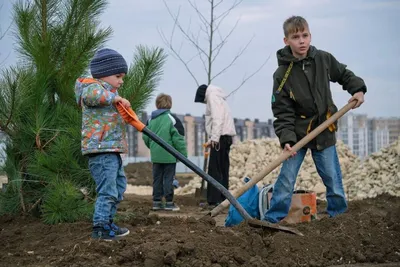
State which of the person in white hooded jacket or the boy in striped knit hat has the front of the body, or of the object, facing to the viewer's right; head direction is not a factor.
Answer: the boy in striped knit hat

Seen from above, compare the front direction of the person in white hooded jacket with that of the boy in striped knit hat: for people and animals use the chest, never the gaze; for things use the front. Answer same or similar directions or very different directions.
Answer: very different directions

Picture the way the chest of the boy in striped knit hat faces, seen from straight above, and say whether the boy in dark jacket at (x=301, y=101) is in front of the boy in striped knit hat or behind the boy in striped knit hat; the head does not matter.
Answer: in front

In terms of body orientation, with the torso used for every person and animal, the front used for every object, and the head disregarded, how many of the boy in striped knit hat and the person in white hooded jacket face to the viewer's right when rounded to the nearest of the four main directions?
1

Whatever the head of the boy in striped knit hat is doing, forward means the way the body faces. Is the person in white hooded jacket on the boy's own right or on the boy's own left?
on the boy's own left

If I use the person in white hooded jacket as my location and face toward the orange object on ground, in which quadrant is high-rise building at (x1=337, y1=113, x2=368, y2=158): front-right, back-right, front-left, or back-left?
back-left

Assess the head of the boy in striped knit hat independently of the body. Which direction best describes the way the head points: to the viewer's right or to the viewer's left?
to the viewer's right

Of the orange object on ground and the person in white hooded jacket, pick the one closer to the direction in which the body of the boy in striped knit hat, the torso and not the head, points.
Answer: the orange object on ground

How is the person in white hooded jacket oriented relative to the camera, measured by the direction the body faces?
to the viewer's left

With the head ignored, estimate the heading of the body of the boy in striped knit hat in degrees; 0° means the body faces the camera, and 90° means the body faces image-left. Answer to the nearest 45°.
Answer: approximately 270°
